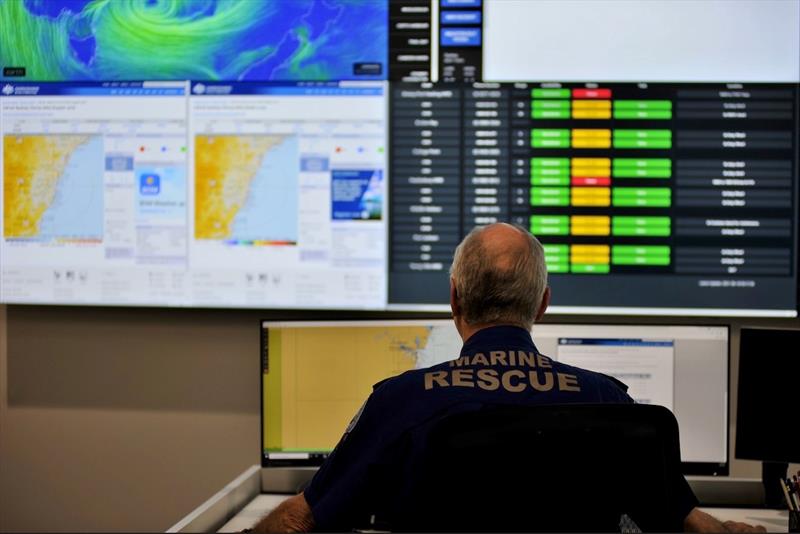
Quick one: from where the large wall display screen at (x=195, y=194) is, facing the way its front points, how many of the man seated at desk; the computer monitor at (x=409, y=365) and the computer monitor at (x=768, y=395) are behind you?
0

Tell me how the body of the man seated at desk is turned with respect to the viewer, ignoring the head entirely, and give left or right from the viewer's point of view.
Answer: facing away from the viewer

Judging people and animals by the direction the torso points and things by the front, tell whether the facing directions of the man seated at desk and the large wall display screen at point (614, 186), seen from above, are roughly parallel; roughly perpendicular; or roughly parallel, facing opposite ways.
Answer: roughly parallel, facing opposite ways

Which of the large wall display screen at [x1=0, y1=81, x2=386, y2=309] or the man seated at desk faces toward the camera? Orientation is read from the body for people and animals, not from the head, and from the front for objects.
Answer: the large wall display screen

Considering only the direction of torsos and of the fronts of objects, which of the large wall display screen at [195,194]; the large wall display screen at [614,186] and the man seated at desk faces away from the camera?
the man seated at desk

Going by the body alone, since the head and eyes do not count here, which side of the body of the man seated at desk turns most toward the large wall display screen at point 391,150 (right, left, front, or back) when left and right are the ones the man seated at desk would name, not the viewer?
front

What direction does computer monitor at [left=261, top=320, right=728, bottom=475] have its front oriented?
toward the camera

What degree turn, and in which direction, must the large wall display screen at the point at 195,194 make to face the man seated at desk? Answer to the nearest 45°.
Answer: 0° — it already faces them

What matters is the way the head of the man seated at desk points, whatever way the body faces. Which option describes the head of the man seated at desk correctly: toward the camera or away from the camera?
away from the camera

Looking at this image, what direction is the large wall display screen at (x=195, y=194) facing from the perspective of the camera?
toward the camera

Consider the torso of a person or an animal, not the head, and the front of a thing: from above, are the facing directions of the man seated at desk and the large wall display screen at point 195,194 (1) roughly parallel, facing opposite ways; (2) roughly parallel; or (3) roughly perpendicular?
roughly parallel, facing opposite ways

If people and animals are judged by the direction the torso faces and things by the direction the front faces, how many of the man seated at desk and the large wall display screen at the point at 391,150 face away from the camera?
1

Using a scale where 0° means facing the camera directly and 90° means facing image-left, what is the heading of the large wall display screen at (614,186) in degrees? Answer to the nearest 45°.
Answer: approximately 0°

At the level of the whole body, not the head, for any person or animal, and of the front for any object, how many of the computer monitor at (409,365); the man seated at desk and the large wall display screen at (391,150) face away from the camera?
1

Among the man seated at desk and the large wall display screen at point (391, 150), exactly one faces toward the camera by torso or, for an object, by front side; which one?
the large wall display screen

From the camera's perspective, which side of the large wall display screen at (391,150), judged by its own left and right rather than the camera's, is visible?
front

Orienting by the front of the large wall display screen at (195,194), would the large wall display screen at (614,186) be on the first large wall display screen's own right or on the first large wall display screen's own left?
on the first large wall display screen's own left

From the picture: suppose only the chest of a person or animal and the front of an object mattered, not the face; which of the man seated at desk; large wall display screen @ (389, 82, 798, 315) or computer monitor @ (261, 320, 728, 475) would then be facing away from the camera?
the man seated at desk

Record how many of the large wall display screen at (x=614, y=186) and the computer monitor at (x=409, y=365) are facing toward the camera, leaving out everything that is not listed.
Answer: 2
